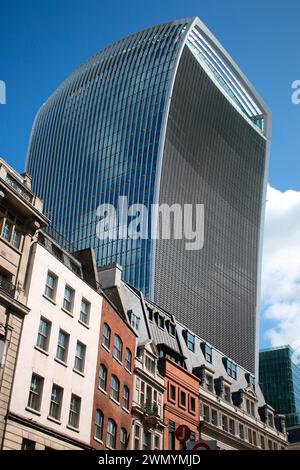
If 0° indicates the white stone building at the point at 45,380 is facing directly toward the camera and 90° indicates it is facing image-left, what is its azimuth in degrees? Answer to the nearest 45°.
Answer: approximately 315°
